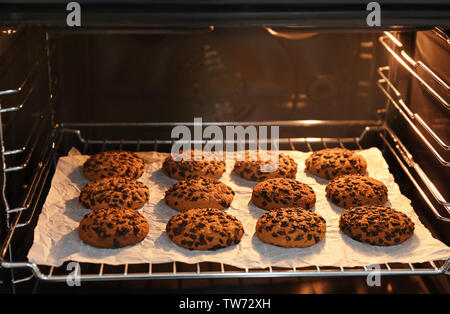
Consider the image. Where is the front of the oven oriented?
toward the camera

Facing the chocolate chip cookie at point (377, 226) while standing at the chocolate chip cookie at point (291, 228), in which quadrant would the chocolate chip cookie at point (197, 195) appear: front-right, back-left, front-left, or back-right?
back-left
